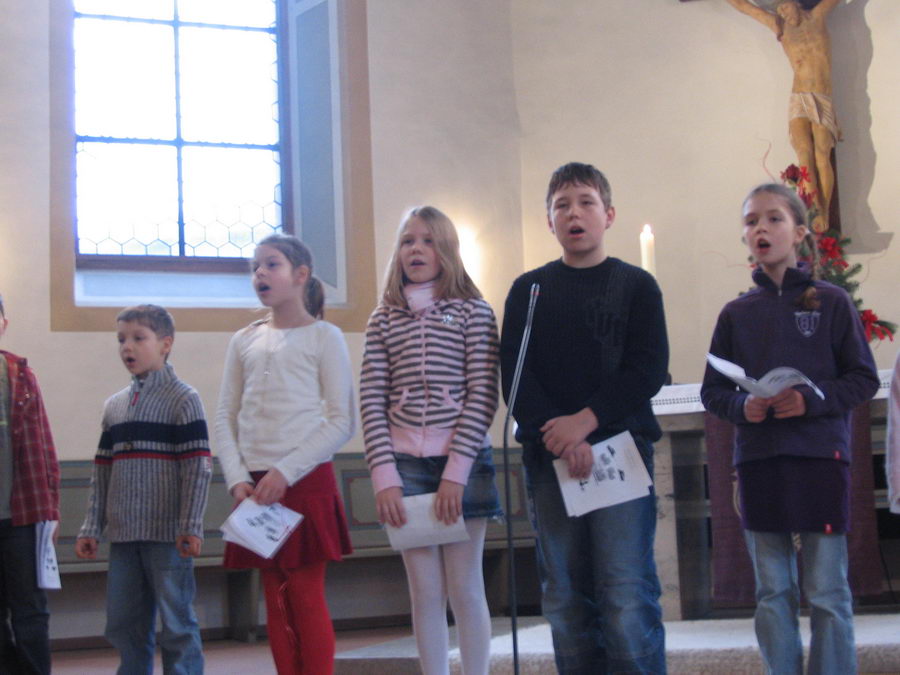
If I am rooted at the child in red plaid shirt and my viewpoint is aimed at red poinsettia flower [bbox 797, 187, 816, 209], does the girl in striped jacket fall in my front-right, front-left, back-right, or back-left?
front-right

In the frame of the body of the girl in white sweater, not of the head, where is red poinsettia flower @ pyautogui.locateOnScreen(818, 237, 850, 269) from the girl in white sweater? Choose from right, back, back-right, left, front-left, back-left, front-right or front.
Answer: back

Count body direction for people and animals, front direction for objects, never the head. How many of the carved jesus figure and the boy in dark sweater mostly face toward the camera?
2

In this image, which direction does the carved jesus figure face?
toward the camera

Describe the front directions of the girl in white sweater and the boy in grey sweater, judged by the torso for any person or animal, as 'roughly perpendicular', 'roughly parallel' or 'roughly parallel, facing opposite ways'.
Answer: roughly parallel

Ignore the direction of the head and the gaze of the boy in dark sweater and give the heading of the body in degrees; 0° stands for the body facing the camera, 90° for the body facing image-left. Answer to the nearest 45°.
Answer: approximately 0°

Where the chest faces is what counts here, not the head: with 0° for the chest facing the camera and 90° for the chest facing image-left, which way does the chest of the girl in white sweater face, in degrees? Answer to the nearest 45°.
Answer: approximately 45°

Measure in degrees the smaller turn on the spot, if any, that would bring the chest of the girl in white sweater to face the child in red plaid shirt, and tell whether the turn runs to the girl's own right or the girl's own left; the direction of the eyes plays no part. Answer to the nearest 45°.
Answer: approximately 90° to the girl's own right

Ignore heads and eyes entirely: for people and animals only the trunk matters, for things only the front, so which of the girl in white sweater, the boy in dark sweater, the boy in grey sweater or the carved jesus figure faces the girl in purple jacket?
the carved jesus figure

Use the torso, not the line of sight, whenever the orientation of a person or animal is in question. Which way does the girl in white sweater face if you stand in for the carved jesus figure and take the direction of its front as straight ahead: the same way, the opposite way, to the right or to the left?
the same way

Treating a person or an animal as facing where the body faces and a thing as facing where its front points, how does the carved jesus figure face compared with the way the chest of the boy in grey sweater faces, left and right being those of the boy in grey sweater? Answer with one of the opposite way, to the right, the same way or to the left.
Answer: the same way

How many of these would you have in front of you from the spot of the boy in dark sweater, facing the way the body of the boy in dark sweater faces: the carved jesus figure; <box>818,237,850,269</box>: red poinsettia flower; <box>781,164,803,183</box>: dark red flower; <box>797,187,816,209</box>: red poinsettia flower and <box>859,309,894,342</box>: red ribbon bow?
0

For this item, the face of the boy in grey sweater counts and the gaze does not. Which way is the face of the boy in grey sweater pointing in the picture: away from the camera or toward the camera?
toward the camera

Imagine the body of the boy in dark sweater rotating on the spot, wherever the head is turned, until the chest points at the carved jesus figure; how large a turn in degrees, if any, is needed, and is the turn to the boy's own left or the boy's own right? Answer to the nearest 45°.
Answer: approximately 180°

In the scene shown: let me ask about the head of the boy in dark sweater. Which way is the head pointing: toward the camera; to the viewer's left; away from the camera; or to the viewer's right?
toward the camera

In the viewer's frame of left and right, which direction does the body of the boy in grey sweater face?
facing the viewer and to the left of the viewer

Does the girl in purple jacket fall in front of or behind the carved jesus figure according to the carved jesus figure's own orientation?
in front

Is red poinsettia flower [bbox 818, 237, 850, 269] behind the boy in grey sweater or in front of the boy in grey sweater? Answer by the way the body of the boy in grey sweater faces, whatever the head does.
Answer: behind

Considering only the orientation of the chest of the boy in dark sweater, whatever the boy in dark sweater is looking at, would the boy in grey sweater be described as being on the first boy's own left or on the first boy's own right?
on the first boy's own right

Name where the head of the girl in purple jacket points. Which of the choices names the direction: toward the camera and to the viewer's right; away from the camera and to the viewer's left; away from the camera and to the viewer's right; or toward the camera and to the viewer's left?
toward the camera and to the viewer's left
